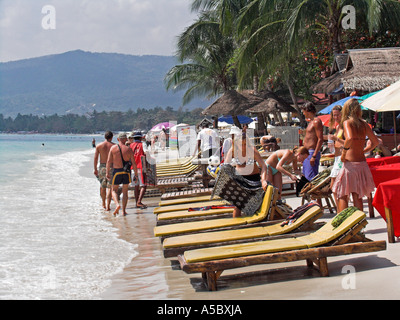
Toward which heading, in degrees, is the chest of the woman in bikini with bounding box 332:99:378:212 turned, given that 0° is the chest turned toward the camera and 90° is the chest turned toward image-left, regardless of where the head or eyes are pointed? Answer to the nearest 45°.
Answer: approximately 180°

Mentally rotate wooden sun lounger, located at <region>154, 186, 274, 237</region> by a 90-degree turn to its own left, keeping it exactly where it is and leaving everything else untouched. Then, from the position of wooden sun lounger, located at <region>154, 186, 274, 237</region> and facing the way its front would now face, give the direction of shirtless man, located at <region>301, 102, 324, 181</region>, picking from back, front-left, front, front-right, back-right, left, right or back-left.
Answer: back-left

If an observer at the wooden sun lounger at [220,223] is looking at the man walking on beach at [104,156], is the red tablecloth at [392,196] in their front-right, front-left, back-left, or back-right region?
back-right

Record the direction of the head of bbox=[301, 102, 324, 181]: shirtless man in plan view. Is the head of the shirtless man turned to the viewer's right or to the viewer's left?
to the viewer's left

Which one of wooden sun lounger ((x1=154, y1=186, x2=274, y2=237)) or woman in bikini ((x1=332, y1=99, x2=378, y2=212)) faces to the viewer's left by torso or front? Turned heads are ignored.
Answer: the wooden sun lounger

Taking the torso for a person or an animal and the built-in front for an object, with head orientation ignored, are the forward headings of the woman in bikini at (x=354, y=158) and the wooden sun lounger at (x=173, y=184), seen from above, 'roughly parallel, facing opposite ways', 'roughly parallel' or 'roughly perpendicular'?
roughly perpendicular

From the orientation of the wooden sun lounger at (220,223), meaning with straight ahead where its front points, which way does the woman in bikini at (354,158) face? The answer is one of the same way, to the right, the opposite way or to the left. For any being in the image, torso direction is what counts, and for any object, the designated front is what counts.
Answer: to the right

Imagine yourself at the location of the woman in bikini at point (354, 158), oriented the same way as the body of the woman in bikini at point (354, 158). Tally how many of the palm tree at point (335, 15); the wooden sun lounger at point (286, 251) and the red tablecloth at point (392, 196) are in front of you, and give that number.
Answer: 1

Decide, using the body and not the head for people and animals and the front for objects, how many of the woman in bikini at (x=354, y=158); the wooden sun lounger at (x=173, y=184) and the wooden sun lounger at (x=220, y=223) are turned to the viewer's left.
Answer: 2

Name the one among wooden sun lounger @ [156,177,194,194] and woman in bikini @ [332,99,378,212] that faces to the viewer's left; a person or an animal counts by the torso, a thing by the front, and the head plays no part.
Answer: the wooden sun lounger

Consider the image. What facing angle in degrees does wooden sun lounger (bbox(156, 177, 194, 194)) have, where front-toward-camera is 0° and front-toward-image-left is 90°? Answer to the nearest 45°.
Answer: approximately 90°

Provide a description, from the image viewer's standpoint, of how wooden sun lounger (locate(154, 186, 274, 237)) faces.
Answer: facing to the left of the viewer

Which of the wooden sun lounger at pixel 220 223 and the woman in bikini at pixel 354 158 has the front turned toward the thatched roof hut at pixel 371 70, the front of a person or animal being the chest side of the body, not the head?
the woman in bikini

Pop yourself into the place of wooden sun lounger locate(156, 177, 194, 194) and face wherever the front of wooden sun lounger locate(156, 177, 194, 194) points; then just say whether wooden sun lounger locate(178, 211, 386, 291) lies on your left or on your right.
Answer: on your left

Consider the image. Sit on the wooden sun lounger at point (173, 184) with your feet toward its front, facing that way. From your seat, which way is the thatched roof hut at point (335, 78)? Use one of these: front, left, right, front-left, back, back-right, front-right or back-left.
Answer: back-right

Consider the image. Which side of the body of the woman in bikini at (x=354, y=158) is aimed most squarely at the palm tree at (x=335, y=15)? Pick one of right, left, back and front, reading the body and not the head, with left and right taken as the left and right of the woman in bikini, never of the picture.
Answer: front

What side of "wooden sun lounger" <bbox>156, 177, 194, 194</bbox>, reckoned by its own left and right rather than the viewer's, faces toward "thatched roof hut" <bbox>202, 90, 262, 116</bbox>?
right
